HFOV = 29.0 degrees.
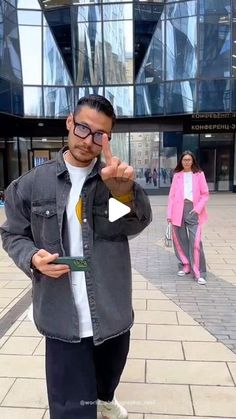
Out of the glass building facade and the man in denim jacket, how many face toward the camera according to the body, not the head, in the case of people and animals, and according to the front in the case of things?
2

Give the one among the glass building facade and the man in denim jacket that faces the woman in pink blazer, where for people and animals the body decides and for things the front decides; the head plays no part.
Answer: the glass building facade

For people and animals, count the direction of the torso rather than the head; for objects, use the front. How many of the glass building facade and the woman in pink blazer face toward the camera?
2

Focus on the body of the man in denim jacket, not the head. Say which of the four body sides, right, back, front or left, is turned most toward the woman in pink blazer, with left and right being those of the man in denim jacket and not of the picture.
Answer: back

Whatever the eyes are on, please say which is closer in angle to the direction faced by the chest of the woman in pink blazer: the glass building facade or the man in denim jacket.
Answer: the man in denim jacket

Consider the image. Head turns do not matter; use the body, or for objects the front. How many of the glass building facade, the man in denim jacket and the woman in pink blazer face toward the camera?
3

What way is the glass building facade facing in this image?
toward the camera

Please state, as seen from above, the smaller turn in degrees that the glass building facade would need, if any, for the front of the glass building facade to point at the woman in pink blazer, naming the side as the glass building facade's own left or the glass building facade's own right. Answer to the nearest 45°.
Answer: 0° — it already faces them

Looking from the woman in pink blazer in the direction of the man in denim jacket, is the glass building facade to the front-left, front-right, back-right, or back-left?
back-right

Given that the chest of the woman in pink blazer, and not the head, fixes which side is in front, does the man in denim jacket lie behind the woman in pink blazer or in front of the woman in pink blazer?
in front

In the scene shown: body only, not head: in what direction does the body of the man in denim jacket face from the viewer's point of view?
toward the camera

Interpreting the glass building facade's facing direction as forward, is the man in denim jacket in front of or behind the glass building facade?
in front
